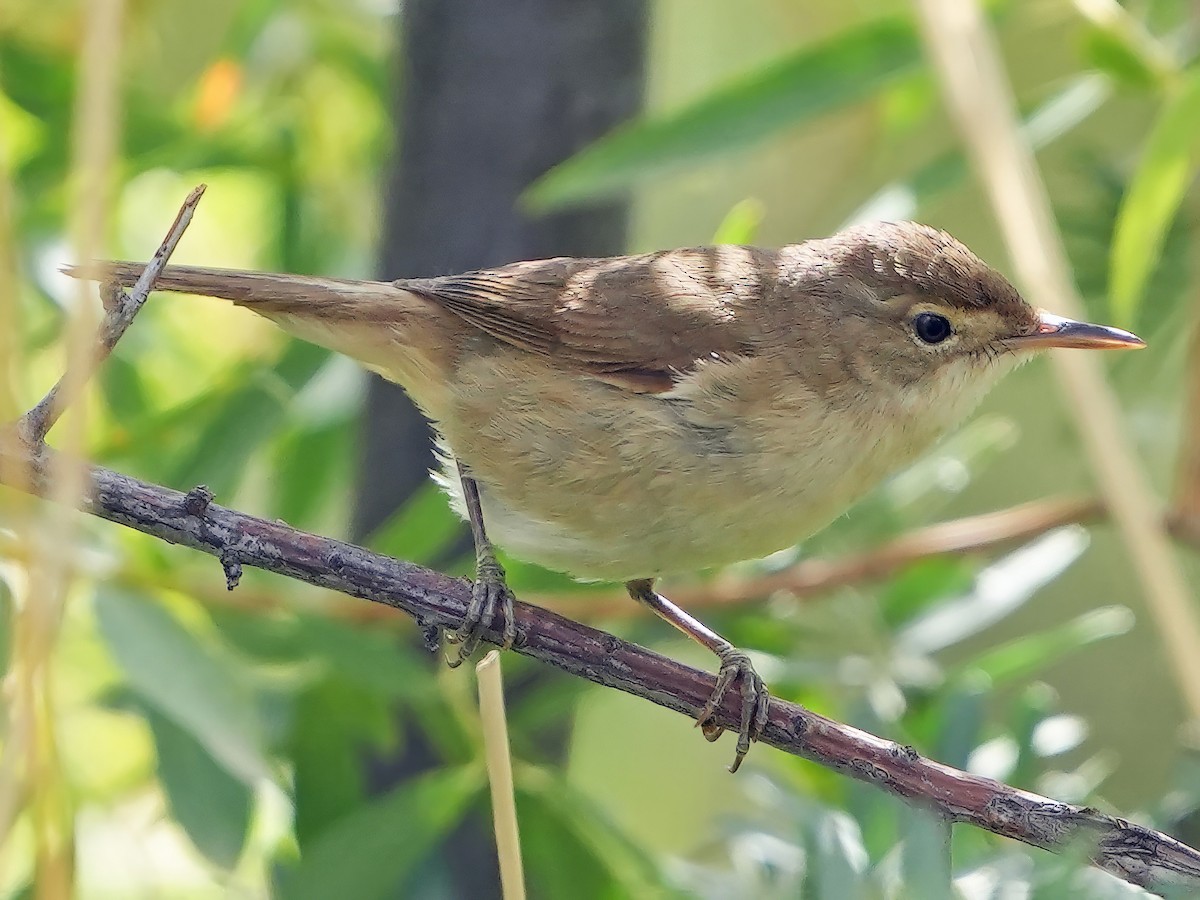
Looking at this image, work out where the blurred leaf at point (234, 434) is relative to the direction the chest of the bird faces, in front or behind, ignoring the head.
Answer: behind

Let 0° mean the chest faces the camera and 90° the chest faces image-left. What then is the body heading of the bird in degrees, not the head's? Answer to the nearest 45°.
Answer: approximately 270°

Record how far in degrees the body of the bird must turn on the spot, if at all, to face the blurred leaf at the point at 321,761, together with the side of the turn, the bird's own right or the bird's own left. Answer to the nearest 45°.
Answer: approximately 135° to the bird's own left
